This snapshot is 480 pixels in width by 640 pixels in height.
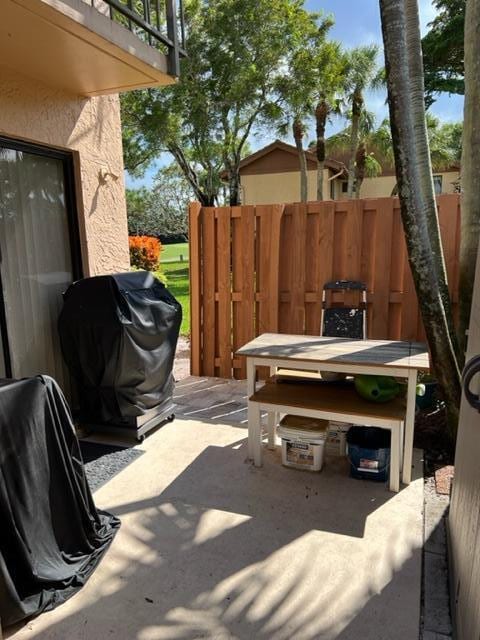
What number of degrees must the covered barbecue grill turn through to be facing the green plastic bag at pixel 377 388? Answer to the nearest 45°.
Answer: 0° — it already faces it

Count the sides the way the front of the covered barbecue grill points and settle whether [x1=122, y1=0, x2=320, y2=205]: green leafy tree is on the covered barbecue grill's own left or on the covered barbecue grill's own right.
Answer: on the covered barbecue grill's own left

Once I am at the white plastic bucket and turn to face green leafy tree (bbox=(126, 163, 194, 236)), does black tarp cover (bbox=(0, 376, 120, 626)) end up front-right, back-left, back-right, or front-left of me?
back-left

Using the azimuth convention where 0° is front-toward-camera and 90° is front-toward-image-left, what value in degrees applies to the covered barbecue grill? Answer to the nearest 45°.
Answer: approximately 315°

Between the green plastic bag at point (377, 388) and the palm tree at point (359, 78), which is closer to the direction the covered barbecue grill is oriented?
the green plastic bag

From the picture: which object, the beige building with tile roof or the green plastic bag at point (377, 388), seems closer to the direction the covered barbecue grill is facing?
the green plastic bag

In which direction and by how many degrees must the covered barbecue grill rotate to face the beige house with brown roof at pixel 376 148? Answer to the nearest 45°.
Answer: approximately 90° to its left

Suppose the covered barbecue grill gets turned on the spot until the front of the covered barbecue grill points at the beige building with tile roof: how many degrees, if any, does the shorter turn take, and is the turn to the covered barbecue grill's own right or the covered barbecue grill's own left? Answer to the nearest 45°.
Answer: approximately 90° to the covered barbecue grill's own left

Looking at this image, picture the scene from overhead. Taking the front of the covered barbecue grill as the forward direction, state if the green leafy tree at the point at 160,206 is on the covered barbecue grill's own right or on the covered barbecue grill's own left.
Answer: on the covered barbecue grill's own left
